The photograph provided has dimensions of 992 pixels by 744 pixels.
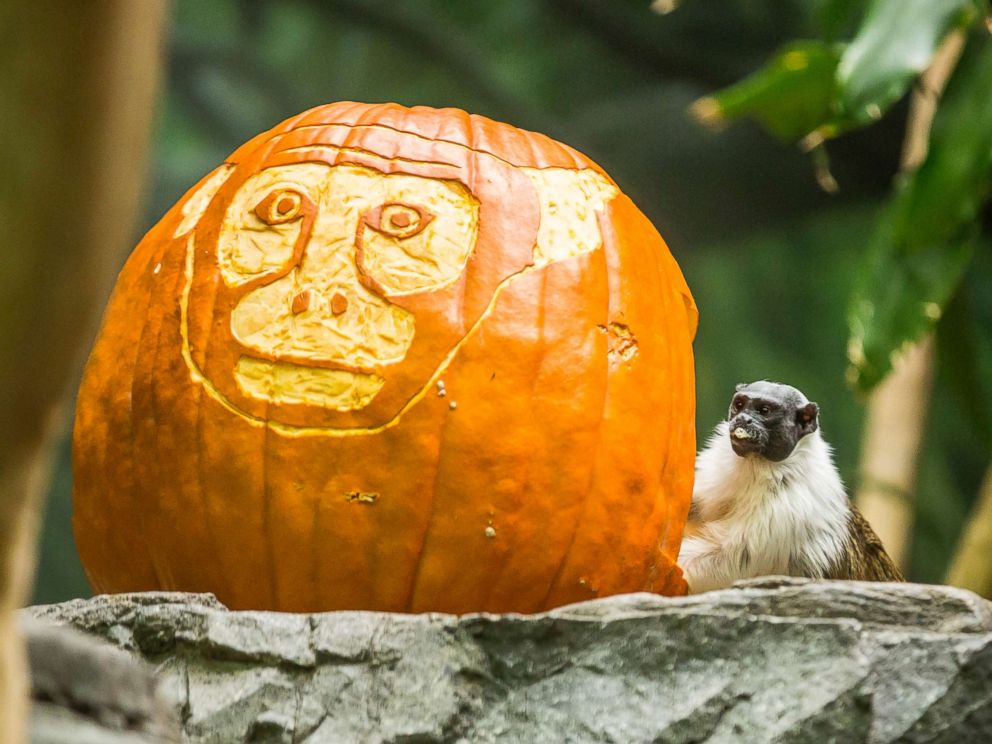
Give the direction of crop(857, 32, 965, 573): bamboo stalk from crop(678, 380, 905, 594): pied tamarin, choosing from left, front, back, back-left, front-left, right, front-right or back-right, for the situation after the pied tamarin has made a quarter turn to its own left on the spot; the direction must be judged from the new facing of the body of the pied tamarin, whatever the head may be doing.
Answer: back-left

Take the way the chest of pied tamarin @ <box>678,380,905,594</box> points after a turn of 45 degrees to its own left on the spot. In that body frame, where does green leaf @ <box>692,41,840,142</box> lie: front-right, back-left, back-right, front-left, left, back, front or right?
back

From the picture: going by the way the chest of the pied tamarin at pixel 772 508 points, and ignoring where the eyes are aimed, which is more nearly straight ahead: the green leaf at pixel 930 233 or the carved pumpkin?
the carved pumpkin

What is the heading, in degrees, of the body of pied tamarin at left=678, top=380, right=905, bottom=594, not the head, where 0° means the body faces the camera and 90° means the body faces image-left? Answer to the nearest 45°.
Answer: approximately 45°

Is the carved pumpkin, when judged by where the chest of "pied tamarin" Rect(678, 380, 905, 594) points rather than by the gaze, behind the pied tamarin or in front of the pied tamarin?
in front

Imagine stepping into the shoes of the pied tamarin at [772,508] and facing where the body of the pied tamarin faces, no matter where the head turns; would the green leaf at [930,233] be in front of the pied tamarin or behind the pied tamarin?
behind
